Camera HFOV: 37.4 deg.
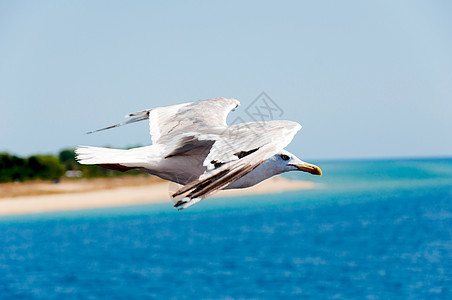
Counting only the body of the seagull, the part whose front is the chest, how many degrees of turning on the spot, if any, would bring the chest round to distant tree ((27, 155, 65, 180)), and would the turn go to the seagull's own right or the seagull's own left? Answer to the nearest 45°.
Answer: approximately 90° to the seagull's own left

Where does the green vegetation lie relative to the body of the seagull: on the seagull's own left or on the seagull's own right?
on the seagull's own left

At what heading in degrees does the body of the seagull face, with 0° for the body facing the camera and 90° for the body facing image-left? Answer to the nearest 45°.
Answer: approximately 270°

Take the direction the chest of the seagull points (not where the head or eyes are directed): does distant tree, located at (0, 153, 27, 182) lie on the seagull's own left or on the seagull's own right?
on the seagull's own left
